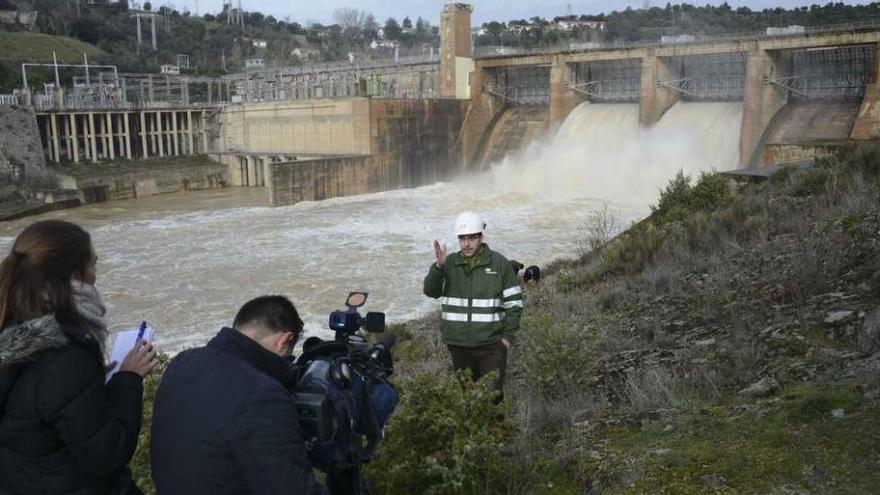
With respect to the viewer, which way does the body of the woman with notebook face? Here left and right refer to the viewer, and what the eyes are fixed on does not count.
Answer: facing away from the viewer and to the right of the viewer

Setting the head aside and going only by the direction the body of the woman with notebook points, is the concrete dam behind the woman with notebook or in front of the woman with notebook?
in front

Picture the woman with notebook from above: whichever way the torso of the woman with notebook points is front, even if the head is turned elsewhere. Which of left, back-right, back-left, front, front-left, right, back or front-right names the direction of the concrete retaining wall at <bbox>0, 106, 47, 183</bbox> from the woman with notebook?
front-left

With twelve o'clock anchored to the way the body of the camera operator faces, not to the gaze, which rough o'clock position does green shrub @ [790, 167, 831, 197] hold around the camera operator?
The green shrub is roughly at 12 o'clock from the camera operator.

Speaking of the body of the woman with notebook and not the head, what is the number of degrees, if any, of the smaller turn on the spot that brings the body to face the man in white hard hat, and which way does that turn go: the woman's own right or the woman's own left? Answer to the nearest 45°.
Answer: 0° — they already face them

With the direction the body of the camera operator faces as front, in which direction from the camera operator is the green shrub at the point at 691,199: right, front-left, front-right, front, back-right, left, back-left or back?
front

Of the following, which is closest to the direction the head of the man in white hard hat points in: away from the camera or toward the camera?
toward the camera

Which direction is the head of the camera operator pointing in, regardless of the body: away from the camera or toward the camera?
away from the camera

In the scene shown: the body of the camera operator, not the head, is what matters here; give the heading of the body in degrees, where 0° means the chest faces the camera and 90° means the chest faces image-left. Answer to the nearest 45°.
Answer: approximately 225°

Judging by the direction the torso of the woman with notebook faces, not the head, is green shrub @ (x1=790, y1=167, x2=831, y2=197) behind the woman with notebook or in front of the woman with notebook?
in front

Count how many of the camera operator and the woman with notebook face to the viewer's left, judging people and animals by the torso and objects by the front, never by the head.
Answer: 0

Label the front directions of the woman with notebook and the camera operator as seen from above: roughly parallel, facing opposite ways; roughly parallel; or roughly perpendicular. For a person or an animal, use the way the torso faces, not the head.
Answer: roughly parallel
